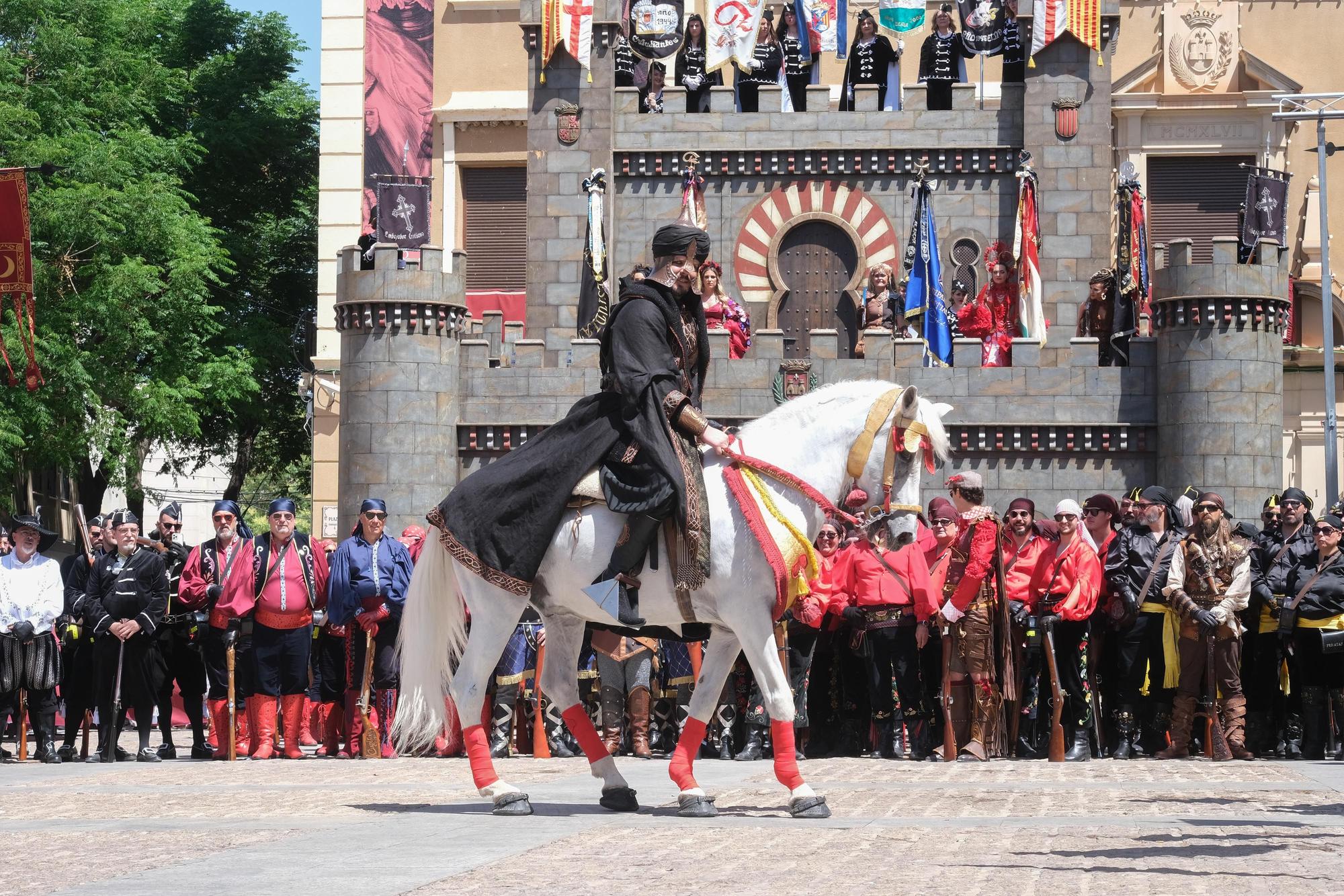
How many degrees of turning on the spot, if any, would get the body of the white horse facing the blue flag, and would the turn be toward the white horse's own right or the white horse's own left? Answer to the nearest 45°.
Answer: approximately 90° to the white horse's own left

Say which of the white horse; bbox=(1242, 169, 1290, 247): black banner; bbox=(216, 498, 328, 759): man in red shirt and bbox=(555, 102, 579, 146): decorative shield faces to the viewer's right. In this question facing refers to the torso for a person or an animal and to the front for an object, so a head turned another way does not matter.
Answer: the white horse

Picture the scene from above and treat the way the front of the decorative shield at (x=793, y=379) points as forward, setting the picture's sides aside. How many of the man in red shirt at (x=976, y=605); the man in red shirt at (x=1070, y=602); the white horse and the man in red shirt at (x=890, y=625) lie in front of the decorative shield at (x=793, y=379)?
4

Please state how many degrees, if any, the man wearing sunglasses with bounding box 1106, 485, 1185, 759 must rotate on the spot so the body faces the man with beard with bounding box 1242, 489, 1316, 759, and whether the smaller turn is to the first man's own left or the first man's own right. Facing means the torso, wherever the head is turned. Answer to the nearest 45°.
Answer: approximately 90° to the first man's own left

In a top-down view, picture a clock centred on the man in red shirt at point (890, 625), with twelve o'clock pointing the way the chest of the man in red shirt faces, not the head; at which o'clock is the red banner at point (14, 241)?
The red banner is roughly at 4 o'clock from the man in red shirt.

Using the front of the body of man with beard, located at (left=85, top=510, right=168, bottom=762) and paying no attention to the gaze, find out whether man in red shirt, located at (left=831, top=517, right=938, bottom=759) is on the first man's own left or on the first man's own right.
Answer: on the first man's own left

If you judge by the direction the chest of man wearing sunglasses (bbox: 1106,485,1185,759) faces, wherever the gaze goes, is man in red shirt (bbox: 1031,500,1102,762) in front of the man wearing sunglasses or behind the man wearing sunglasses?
in front

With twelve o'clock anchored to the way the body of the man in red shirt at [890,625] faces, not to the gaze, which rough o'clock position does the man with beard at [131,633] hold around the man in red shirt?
The man with beard is roughly at 3 o'clock from the man in red shirt.

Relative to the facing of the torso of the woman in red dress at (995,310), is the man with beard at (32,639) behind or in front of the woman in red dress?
in front

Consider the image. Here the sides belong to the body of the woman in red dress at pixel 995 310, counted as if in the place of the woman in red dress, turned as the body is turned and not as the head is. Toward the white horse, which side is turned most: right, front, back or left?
front

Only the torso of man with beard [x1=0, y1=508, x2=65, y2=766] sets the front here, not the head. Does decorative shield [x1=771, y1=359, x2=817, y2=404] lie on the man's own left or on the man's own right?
on the man's own left

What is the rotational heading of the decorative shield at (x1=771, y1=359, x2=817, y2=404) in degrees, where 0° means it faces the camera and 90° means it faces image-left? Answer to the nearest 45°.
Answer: approximately 0°

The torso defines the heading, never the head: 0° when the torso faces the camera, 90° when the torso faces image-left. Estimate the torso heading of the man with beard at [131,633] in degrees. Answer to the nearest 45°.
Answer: approximately 0°

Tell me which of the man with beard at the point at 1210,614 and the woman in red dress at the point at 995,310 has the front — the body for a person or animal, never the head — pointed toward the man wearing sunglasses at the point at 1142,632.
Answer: the woman in red dress
